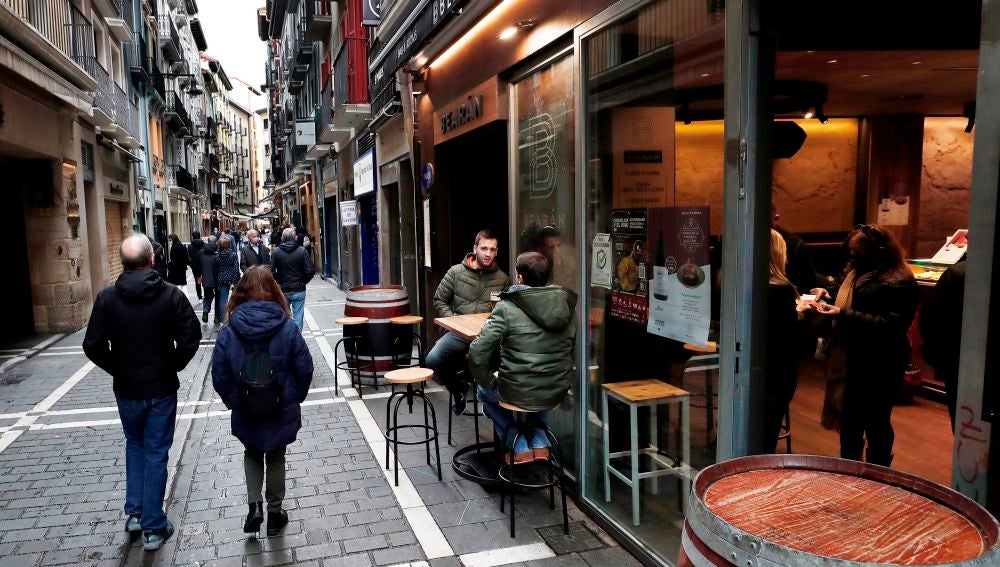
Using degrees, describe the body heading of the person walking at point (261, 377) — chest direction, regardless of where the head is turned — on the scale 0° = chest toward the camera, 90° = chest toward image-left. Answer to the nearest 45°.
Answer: approximately 180°

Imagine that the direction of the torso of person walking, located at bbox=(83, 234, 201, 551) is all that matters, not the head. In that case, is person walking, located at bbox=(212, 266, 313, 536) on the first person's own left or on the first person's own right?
on the first person's own right

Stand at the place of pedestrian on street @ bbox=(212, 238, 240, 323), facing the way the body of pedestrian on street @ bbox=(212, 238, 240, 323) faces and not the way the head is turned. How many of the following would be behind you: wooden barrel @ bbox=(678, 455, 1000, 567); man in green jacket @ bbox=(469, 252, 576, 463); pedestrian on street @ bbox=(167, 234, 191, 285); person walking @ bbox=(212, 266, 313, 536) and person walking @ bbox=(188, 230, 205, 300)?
3

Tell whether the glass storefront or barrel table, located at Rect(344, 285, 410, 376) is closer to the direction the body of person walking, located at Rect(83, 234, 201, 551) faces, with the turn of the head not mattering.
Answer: the barrel table

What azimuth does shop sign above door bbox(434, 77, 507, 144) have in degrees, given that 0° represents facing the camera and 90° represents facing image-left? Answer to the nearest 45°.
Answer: approximately 45°

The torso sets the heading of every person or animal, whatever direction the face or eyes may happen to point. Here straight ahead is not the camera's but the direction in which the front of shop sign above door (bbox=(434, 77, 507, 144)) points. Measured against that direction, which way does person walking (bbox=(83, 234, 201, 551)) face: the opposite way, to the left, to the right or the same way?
to the right

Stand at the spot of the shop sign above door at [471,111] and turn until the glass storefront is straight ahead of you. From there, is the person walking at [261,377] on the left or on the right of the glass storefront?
right

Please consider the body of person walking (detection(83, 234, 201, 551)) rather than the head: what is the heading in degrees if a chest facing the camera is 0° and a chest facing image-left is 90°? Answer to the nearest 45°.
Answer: approximately 180°

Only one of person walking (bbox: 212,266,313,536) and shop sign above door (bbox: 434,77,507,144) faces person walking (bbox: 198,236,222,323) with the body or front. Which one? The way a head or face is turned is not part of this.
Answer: person walking (bbox: 212,266,313,536)

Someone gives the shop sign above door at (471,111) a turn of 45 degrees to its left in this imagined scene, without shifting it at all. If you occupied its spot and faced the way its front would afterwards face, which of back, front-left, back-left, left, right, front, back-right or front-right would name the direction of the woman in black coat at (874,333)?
front-left

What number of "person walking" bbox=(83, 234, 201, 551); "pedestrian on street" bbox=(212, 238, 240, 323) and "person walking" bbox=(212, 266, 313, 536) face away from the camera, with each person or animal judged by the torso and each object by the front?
3

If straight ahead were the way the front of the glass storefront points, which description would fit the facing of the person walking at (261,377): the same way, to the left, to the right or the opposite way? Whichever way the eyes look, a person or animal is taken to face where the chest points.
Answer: to the right

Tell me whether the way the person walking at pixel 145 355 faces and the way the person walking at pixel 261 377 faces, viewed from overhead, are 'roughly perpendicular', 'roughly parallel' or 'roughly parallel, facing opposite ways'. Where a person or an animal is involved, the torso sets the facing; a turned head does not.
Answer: roughly parallel

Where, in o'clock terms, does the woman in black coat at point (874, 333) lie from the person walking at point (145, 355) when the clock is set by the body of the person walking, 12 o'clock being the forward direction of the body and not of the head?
The woman in black coat is roughly at 4 o'clock from the person walking.

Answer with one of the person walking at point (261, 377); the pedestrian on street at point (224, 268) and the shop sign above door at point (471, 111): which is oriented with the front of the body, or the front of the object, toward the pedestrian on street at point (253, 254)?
the person walking

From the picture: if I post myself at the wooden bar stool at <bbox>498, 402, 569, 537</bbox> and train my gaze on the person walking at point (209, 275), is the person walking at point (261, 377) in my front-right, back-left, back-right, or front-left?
front-left

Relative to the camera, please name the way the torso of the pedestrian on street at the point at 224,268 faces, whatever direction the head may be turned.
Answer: away from the camera
